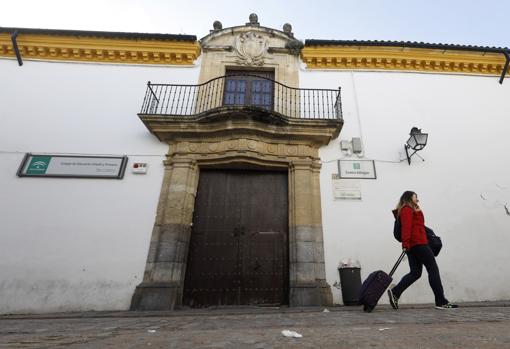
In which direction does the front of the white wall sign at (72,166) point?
toward the camera

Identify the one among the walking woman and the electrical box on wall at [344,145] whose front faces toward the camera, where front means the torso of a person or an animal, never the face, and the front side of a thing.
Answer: the electrical box on wall

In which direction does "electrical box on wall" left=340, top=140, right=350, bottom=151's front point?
toward the camera

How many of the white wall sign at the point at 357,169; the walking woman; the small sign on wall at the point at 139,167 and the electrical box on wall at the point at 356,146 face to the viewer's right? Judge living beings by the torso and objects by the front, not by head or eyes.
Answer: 1

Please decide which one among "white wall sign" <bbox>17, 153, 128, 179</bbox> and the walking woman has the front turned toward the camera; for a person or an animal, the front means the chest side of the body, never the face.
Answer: the white wall sign

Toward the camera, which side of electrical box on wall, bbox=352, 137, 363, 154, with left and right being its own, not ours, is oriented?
front

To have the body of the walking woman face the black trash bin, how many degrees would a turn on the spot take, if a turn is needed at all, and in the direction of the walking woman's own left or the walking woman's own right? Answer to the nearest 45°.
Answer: approximately 135° to the walking woman's own left

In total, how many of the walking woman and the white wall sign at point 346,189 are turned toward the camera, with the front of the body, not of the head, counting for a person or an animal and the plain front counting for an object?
1

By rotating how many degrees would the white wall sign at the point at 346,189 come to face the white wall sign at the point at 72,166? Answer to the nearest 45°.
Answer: approximately 90° to its right

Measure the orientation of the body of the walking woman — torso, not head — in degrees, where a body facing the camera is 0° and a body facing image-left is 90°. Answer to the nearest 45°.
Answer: approximately 270°

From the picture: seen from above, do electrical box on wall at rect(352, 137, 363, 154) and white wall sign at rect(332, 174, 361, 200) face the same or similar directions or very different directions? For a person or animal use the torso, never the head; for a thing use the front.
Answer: same or similar directions

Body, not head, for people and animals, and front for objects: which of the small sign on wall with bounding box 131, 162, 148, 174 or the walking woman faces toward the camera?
the small sign on wall

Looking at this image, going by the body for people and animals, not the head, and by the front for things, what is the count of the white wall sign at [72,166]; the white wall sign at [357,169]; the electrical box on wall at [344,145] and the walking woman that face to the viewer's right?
1

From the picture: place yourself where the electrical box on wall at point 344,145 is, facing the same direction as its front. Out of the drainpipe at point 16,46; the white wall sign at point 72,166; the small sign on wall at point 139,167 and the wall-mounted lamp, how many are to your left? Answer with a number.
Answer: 1

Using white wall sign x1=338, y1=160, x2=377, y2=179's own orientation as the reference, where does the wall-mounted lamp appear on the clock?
The wall-mounted lamp is roughly at 9 o'clock from the white wall sign.

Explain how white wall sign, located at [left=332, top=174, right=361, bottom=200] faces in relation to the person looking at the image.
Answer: facing the viewer
